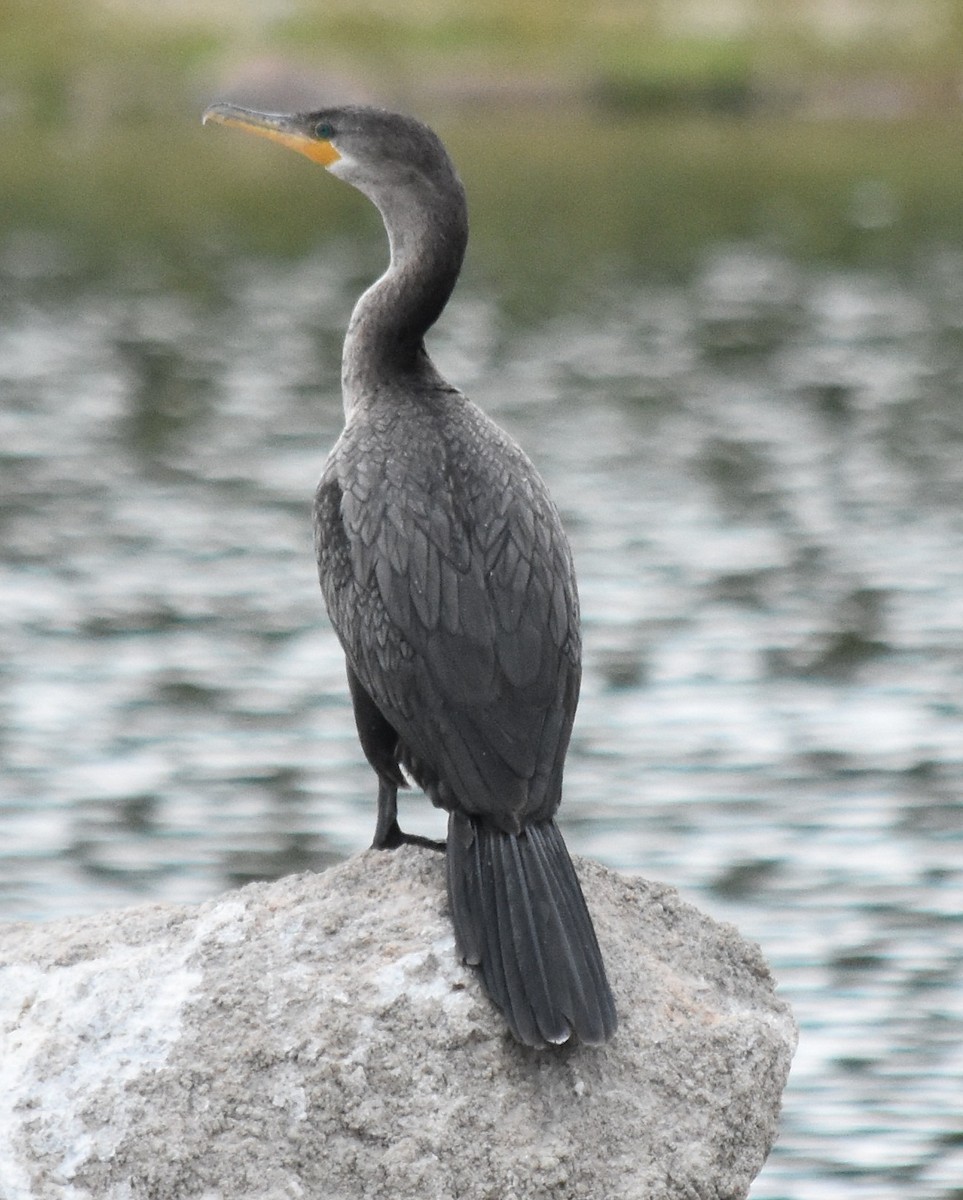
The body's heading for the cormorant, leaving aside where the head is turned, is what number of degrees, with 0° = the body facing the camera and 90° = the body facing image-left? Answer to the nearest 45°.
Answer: approximately 135°
